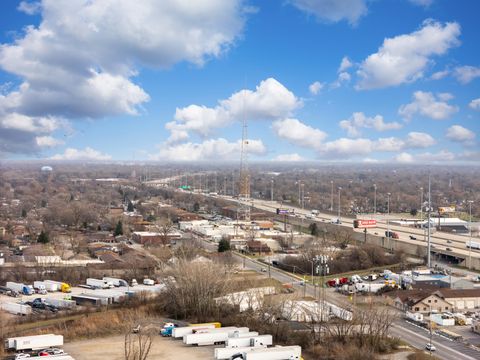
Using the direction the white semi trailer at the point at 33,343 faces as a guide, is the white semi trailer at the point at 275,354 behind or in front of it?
behind

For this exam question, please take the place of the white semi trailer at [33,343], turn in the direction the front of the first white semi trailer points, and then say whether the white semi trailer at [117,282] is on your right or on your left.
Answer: on your right

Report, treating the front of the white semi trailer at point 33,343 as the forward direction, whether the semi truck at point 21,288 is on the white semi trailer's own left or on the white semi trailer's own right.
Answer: on the white semi trailer's own right

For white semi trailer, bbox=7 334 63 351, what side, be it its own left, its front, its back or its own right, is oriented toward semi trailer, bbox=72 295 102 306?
right

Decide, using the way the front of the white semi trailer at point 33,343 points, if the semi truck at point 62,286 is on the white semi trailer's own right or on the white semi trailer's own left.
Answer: on the white semi trailer's own right

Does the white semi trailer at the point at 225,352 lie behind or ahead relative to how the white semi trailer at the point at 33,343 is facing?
behind

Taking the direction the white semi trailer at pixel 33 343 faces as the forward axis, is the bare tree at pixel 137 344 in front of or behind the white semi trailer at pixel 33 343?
behind

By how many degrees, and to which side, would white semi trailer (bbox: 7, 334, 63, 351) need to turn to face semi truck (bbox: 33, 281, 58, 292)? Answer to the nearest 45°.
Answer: approximately 90° to its right

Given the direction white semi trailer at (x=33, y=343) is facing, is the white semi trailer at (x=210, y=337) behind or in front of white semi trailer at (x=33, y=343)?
behind

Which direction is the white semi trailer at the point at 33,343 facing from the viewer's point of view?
to the viewer's left

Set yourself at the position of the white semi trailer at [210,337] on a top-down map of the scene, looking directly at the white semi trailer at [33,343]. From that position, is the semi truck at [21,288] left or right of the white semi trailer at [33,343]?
right

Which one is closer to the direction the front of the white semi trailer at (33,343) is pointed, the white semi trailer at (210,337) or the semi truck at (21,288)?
the semi truck

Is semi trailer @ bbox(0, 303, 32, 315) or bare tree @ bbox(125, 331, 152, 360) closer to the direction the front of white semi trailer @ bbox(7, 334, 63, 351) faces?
the semi trailer
